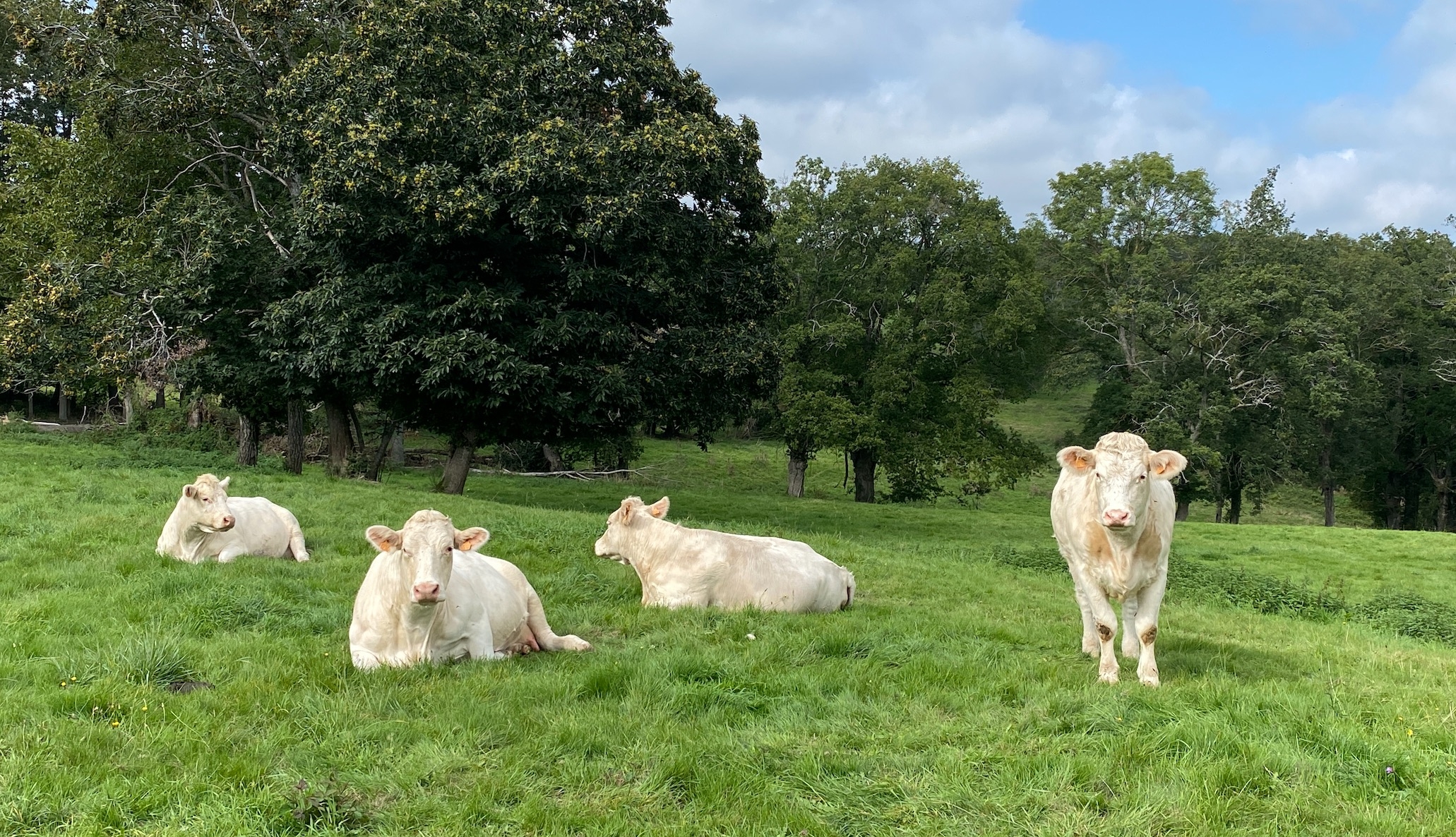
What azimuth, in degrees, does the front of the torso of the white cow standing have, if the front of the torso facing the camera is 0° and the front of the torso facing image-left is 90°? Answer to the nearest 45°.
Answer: approximately 0°

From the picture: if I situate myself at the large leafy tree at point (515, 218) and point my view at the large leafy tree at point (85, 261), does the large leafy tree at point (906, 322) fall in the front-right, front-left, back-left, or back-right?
back-right

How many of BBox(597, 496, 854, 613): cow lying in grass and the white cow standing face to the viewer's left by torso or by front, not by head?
1

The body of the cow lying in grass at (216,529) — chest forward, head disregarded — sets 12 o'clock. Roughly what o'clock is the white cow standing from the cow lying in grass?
The white cow standing is roughly at 9 o'clock from the cow lying in grass.

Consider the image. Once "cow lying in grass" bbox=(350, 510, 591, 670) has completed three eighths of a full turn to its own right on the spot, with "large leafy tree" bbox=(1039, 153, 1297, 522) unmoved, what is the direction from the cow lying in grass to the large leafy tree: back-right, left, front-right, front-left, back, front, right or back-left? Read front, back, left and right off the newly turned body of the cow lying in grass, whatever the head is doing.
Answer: front-right

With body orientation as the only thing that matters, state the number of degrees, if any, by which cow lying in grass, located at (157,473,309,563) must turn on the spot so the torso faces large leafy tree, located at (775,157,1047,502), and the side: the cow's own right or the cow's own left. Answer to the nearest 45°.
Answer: approximately 180°

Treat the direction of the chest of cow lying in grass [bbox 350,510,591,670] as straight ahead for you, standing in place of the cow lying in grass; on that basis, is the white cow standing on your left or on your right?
on your left

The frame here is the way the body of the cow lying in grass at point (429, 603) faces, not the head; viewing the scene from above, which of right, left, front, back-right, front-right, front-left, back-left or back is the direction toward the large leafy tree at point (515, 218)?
back-right

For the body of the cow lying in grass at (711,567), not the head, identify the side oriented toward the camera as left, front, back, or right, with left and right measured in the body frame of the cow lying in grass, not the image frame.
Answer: left
